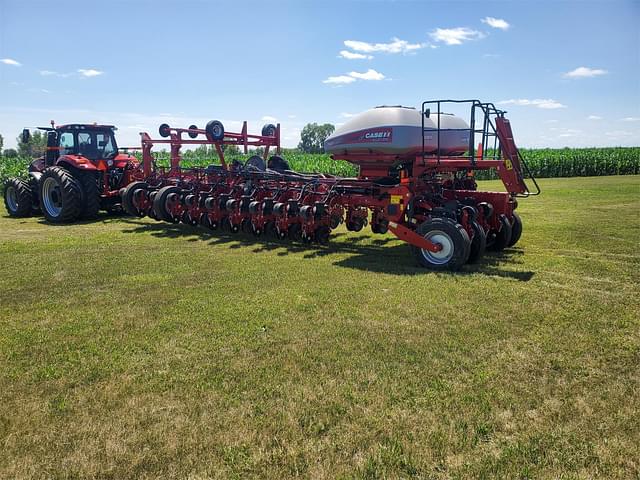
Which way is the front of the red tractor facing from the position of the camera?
facing away from the viewer and to the left of the viewer
